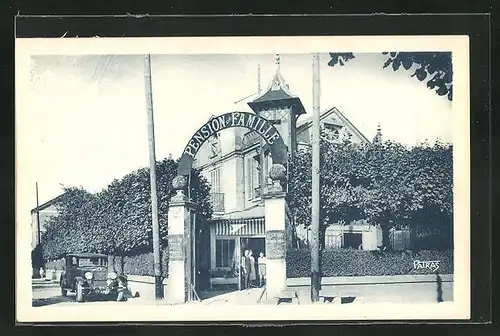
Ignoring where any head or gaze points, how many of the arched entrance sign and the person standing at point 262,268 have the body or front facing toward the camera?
2

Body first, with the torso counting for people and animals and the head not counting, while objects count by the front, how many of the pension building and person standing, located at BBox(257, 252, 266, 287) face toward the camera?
2

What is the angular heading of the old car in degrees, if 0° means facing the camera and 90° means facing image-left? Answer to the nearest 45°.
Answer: approximately 315°

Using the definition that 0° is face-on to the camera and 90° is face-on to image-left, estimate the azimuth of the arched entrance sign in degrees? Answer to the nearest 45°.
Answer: approximately 0°
